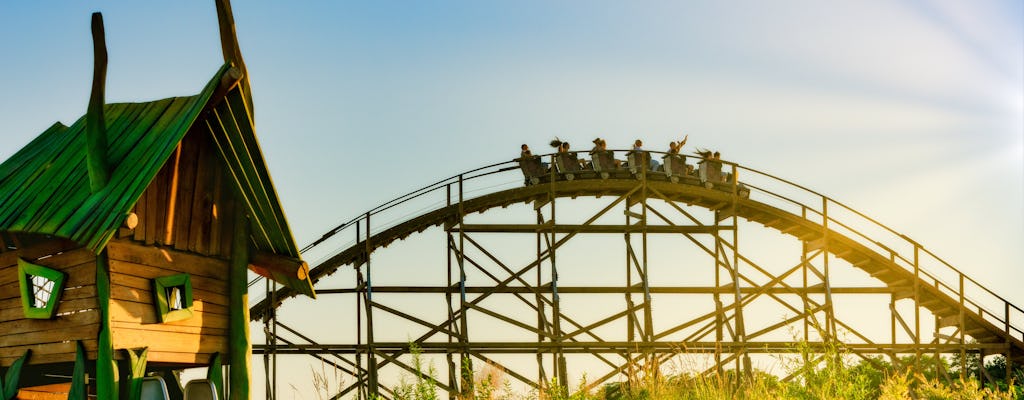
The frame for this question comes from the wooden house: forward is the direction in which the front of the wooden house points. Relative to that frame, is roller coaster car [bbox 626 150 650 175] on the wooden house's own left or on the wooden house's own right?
on the wooden house's own left

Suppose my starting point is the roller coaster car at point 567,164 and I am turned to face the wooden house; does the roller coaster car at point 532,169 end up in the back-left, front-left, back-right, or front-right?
front-right

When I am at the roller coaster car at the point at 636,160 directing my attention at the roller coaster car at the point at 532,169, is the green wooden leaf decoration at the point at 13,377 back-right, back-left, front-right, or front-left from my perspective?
front-left

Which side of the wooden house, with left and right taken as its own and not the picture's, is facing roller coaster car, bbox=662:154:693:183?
left

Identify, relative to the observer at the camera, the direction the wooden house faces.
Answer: facing the viewer and to the right of the viewer

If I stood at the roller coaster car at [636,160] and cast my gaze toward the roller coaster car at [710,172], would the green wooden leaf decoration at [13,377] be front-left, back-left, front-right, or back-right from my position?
back-right

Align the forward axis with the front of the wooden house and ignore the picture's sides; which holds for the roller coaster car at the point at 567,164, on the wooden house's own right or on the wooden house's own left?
on the wooden house's own left

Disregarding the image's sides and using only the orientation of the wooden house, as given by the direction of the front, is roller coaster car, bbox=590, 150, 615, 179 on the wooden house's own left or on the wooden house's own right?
on the wooden house's own left

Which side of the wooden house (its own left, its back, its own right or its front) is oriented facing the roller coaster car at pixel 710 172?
left
